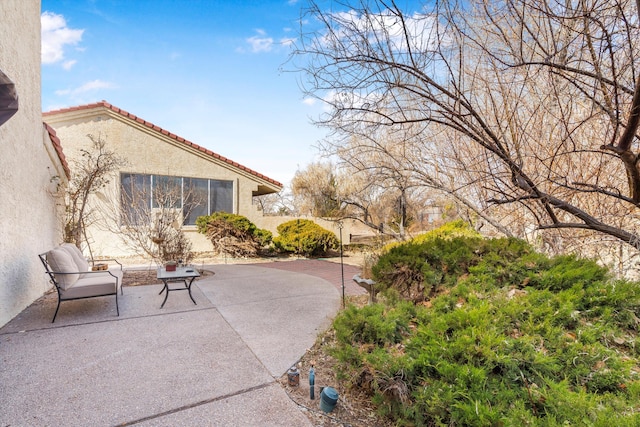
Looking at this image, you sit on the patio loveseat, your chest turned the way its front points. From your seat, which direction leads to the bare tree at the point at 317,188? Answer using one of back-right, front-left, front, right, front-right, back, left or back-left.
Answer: front-left

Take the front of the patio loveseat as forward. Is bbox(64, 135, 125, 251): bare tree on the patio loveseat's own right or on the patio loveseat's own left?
on the patio loveseat's own left

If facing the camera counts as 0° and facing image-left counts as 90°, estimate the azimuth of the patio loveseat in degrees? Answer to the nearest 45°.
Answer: approximately 270°

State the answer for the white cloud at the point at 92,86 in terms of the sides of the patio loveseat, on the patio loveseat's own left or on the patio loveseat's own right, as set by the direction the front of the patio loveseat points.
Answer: on the patio loveseat's own left
